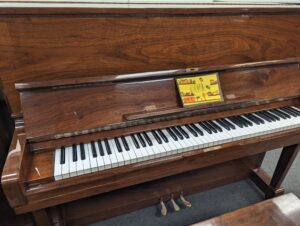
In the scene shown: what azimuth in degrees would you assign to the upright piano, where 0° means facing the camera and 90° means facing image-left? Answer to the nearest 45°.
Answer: approximately 315°

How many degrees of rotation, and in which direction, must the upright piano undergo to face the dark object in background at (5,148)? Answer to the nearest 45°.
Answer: approximately 135° to its right
